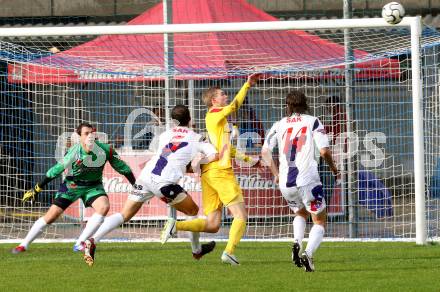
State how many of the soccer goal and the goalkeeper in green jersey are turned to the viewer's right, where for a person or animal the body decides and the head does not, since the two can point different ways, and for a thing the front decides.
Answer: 0

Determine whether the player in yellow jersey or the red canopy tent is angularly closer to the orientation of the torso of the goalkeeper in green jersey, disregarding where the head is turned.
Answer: the player in yellow jersey
